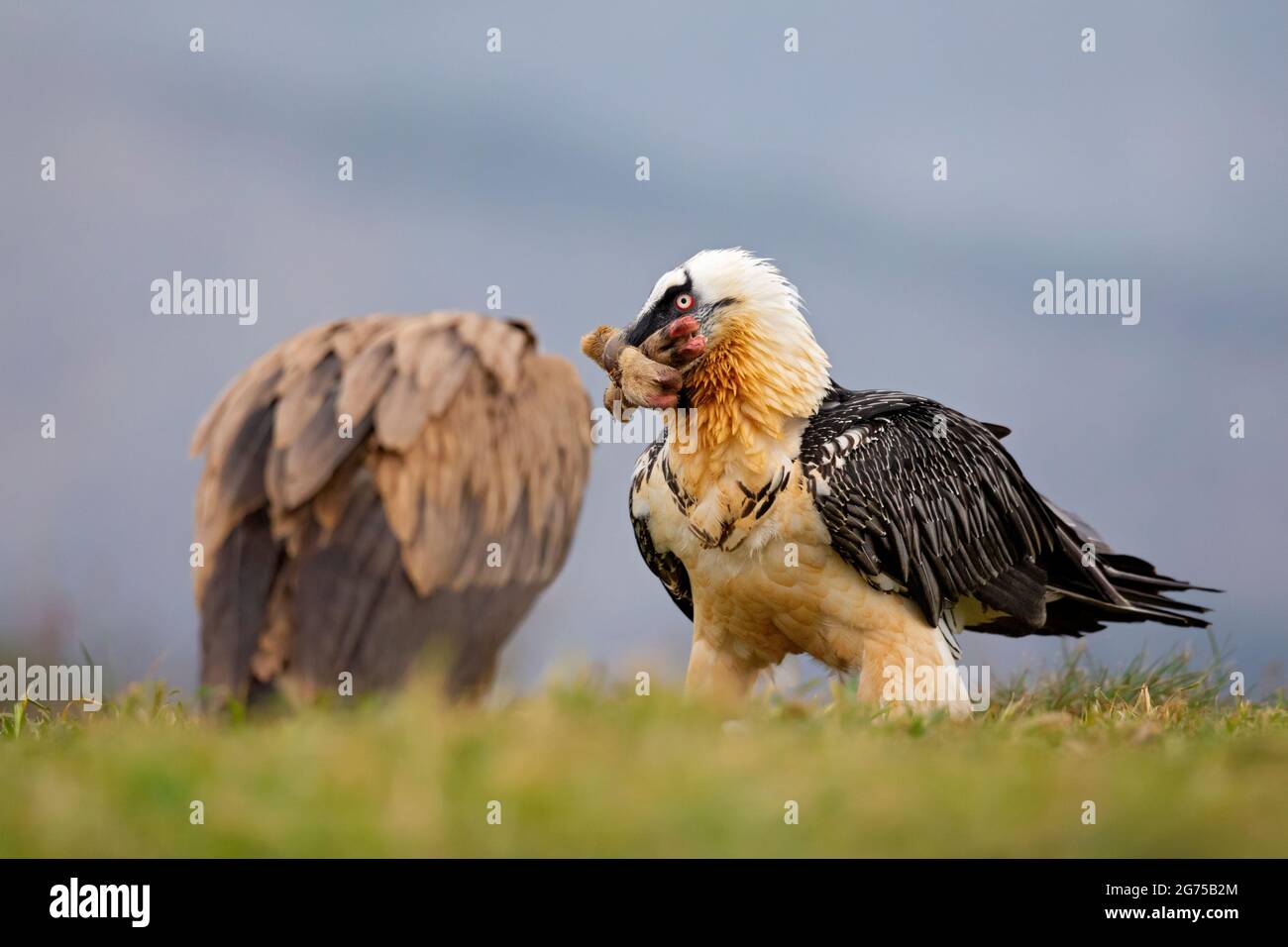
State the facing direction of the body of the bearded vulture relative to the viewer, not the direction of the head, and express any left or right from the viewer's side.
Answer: facing the viewer and to the left of the viewer

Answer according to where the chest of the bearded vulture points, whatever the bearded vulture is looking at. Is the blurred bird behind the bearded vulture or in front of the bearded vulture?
in front
